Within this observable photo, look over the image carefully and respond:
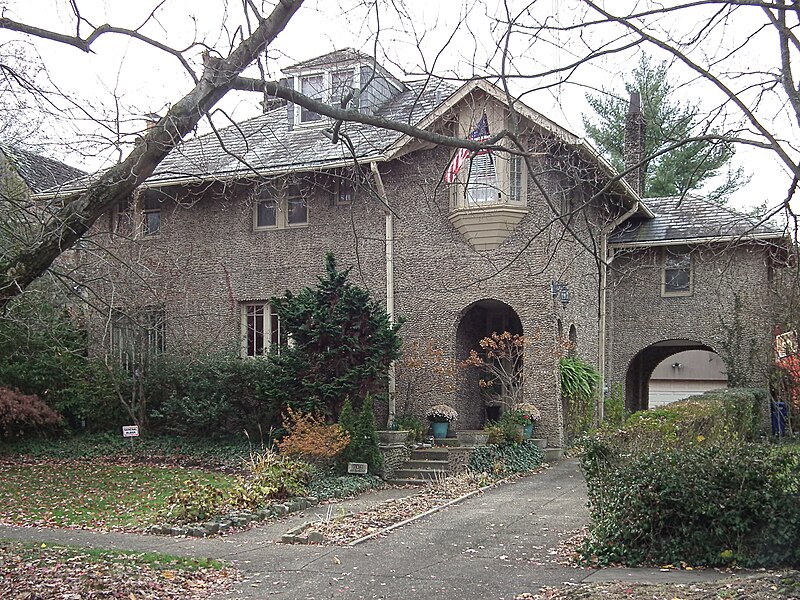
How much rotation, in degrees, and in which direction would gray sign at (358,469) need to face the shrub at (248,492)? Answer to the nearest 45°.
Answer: approximately 45° to its right

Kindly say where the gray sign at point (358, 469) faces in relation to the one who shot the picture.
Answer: facing the viewer

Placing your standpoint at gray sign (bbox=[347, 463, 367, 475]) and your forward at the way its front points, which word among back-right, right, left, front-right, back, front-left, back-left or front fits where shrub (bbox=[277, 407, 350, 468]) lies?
right

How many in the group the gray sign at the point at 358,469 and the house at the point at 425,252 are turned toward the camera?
2

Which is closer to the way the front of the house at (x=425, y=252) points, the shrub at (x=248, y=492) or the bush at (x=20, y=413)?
the shrub

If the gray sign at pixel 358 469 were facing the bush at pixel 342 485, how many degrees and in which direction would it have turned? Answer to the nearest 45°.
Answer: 0° — it already faces it

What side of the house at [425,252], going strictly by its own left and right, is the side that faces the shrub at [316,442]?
front

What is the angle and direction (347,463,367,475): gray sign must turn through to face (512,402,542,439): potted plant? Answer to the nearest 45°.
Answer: approximately 135° to its left

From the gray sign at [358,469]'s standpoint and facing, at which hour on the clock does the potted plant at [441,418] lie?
The potted plant is roughly at 7 o'clock from the gray sign.

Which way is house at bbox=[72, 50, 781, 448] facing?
toward the camera

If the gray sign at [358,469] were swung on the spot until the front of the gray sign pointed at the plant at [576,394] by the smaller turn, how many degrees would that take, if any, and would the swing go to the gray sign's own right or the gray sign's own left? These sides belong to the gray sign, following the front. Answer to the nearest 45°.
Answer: approximately 135° to the gray sign's own left

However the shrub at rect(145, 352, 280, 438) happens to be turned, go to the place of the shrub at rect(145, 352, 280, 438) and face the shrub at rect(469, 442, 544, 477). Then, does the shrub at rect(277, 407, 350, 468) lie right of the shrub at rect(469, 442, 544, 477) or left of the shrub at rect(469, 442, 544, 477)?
right
